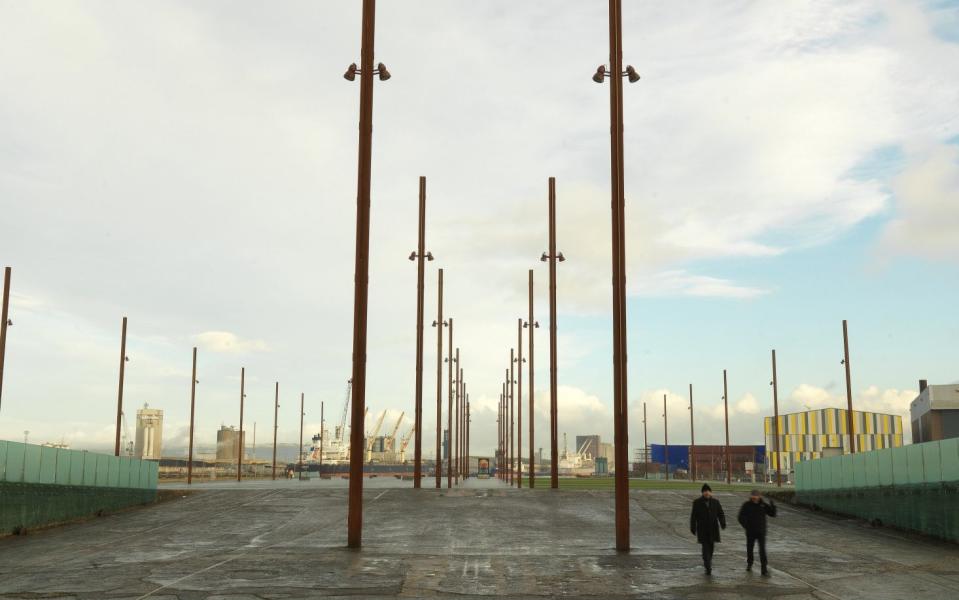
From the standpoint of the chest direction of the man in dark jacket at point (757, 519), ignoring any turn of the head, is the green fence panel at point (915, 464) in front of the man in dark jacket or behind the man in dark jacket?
behind

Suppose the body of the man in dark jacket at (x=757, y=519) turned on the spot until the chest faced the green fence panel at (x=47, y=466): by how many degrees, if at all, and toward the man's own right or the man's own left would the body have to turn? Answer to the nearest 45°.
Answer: approximately 90° to the man's own right

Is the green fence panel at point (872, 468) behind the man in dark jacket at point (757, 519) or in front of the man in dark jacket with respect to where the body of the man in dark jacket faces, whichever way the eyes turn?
behind

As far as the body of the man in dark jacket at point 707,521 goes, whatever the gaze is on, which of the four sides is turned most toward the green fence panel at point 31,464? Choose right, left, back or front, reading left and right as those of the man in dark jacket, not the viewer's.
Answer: right

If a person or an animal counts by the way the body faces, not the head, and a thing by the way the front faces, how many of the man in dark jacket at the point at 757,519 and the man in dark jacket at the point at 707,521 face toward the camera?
2

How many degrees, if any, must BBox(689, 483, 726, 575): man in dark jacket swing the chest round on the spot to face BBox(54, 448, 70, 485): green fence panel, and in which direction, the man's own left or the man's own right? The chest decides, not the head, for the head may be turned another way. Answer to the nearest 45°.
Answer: approximately 135° to the man's own right

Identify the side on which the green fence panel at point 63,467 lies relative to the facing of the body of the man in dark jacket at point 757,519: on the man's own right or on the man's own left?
on the man's own right

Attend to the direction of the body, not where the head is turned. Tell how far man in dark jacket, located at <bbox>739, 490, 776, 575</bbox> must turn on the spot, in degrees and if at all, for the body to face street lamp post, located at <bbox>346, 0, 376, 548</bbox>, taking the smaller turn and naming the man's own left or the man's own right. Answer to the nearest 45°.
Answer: approximately 90° to the man's own right

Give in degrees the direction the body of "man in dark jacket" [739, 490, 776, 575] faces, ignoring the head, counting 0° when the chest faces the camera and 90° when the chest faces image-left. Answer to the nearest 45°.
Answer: approximately 0°

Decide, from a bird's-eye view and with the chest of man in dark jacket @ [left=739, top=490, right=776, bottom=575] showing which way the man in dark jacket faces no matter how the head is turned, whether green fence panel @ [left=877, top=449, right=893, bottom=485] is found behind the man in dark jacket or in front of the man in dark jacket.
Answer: behind
